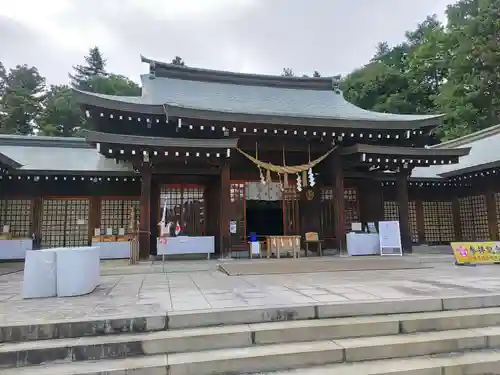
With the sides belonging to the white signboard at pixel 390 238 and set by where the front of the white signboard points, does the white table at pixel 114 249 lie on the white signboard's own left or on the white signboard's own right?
on the white signboard's own right

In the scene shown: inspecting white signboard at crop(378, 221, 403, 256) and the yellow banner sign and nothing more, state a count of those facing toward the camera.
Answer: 2

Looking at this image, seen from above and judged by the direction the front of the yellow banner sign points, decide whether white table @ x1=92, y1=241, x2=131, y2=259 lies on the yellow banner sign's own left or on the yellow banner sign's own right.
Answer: on the yellow banner sign's own right

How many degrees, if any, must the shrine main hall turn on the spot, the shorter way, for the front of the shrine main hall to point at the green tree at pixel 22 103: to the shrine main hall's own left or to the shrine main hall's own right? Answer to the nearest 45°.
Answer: approximately 135° to the shrine main hall's own right

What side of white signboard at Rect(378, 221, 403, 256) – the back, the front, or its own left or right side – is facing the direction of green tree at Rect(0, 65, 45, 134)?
right

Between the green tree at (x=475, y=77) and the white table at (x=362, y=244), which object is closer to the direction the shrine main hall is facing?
the white table

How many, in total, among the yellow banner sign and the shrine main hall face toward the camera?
2

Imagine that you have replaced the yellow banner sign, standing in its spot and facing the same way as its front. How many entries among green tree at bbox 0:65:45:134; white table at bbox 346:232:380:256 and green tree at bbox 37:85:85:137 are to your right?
3

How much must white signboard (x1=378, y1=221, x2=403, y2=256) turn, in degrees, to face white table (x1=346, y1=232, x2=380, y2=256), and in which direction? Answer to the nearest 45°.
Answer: approximately 90° to its right

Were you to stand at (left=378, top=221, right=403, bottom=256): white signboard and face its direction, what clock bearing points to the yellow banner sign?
The yellow banner sign is roughly at 10 o'clock from the white signboard.

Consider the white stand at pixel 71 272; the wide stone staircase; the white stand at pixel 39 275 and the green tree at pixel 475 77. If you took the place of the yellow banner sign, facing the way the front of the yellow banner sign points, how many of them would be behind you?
1

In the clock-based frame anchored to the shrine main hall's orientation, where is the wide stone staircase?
The wide stone staircase is roughly at 12 o'clock from the shrine main hall.

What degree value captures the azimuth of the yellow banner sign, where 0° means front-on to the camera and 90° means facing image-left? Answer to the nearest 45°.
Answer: approximately 0°

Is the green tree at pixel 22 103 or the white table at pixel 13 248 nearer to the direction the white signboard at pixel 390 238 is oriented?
the white table
